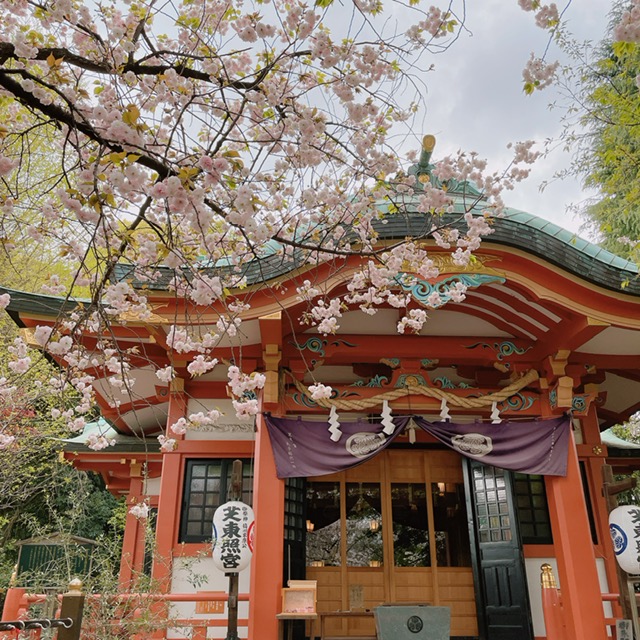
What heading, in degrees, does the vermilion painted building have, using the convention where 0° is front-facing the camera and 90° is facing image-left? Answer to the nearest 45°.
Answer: approximately 0°

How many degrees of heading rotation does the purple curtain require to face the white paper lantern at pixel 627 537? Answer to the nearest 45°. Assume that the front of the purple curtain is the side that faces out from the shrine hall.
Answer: approximately 90° to its left

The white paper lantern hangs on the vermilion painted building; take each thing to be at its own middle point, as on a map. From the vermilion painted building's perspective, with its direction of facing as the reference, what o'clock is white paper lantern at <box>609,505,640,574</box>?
The white paper lantern is roughly at 10 o'clock from the vermilion painted building.

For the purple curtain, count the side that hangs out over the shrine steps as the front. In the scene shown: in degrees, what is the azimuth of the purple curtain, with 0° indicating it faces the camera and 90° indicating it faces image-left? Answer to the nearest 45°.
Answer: approximately 0°
